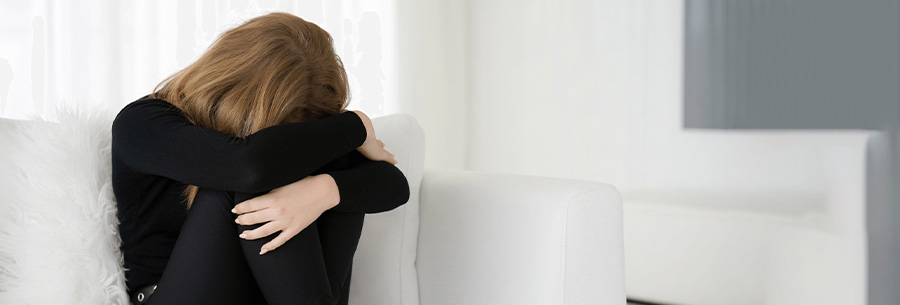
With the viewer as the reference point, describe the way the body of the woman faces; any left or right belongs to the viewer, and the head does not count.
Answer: facing the viewer and to the right of the viewer

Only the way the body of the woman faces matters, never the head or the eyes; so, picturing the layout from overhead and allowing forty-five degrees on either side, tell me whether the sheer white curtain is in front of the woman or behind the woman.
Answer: behind
